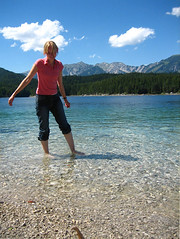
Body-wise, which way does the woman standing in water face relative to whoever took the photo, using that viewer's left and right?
facing the viewer and to the right of the viewer
